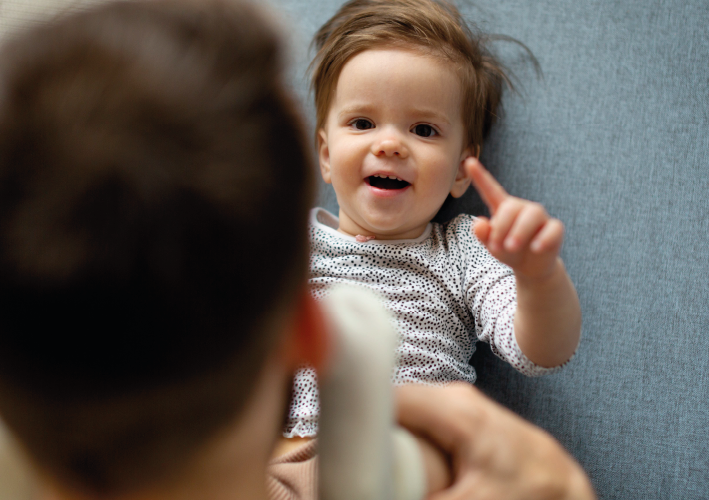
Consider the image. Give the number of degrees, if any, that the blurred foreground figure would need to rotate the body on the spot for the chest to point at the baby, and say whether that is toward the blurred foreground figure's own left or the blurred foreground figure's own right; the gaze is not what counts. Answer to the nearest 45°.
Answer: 0° — they already face them

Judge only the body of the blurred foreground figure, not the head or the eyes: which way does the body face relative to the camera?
away from the camera
